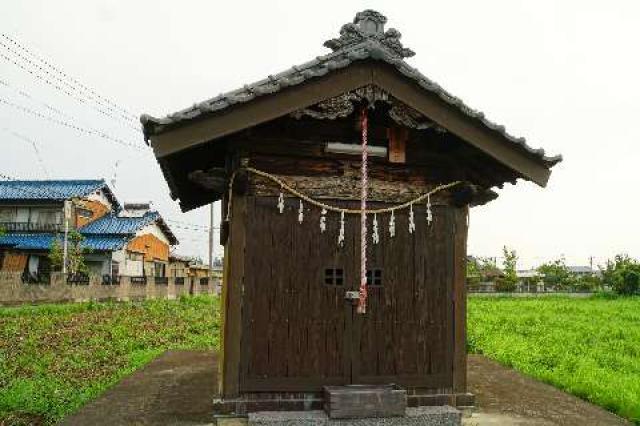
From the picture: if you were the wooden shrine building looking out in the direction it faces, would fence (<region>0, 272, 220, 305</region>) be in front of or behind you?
behind

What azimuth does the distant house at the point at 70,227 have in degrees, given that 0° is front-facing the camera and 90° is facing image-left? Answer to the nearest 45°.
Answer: approximately 45°

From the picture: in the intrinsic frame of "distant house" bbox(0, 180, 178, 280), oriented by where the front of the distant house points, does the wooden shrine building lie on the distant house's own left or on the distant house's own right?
on the distant house's own left

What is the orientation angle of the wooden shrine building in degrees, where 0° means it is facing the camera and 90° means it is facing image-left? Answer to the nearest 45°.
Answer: approximately 0°
